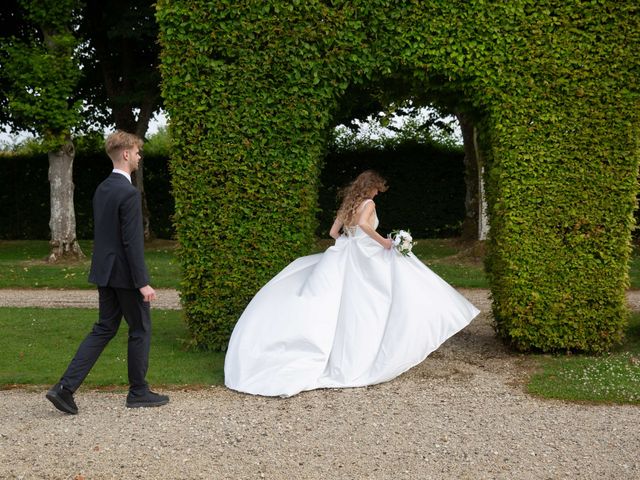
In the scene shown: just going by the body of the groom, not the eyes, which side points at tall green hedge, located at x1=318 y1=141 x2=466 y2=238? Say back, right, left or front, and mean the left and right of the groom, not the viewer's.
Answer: front

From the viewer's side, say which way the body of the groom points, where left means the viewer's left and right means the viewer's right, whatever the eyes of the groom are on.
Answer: facing away from the viewer and to the right of the viewer

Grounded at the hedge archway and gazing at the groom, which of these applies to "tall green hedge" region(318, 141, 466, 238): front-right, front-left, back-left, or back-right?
back-right

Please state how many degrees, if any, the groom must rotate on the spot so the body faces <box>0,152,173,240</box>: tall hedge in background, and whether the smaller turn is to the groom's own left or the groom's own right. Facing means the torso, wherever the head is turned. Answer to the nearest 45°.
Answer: approximately 45° to the groom's own left

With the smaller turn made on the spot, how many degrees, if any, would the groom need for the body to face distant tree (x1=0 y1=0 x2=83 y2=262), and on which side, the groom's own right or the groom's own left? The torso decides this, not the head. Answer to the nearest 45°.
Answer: approximately 45° to the groom's own left

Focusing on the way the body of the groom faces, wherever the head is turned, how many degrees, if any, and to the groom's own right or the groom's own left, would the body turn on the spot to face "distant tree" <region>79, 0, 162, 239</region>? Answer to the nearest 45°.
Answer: approximately 45° to the groom's own left
